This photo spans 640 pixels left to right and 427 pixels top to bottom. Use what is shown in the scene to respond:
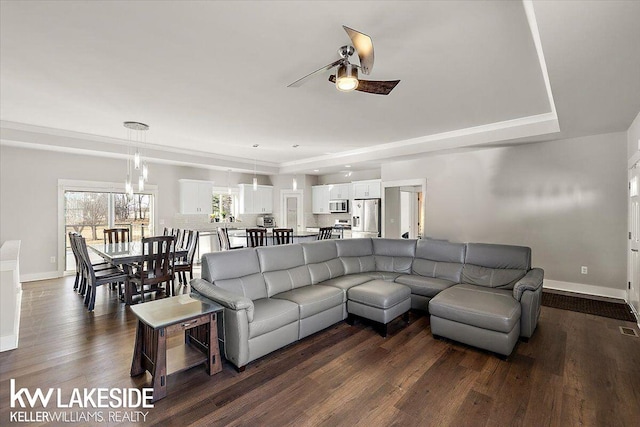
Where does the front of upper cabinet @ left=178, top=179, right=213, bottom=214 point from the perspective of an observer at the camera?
facing the viewer

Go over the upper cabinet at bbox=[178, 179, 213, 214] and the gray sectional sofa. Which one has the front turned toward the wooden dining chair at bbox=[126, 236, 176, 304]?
the upper cabinet

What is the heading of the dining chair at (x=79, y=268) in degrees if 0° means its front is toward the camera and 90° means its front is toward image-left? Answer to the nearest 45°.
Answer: approximately 270°

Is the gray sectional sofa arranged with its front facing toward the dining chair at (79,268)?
no

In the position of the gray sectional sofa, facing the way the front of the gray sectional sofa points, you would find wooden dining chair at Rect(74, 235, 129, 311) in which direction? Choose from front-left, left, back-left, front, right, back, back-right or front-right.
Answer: right

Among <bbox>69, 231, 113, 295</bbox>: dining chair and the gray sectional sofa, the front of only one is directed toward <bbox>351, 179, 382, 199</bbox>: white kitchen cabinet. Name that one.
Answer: the dining chair

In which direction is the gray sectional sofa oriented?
toward the camera

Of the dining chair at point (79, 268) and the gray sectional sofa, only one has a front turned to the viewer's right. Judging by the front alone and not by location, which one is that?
the dining chair

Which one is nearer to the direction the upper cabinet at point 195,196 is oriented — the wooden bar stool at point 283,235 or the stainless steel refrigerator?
the wooden bar stool

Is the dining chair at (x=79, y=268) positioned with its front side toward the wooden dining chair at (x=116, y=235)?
no

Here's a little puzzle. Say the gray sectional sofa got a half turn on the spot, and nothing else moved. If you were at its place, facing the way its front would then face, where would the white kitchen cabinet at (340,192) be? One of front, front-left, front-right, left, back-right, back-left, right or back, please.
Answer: front

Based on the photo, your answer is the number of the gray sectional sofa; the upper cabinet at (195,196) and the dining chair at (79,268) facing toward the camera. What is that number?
2

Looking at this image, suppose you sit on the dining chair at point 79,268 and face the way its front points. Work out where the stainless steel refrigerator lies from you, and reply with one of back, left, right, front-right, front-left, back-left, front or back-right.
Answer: front

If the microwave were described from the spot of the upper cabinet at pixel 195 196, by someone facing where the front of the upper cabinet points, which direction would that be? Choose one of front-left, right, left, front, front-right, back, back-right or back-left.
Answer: left

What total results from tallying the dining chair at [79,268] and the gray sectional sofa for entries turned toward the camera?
1
